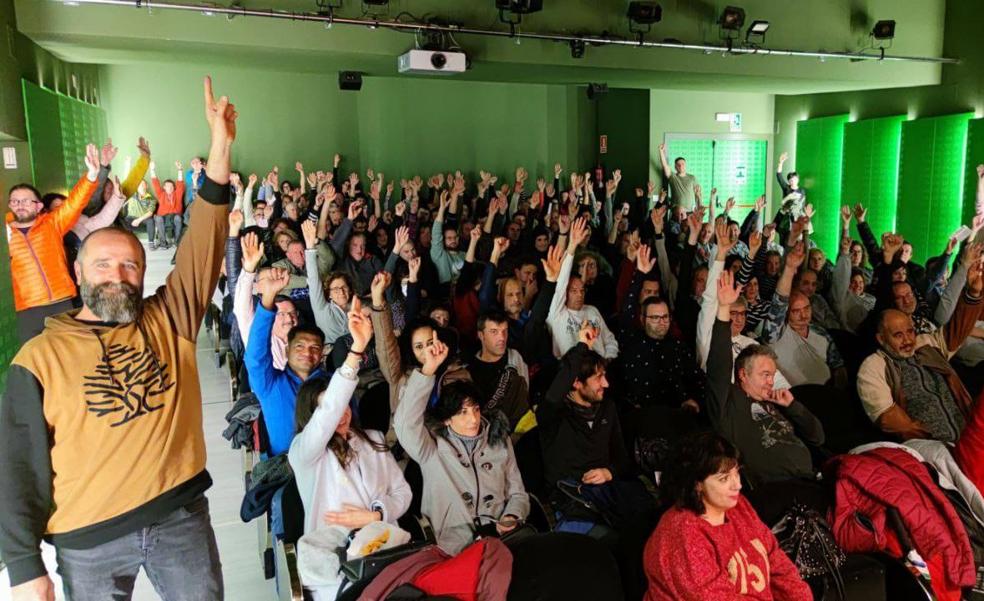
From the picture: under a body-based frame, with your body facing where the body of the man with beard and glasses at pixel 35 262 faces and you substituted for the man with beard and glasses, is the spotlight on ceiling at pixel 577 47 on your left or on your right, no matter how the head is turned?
on your left

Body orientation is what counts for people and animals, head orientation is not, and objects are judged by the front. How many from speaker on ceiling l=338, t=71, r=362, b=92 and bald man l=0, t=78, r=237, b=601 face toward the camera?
2

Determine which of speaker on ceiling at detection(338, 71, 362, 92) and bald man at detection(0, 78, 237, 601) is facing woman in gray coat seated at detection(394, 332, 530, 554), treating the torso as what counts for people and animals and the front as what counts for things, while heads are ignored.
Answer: the speaker on ceiling

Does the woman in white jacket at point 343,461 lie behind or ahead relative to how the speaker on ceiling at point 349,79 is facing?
ahead

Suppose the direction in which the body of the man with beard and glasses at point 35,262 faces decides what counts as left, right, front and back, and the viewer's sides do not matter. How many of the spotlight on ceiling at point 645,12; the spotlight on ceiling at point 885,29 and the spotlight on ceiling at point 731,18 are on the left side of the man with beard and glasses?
3

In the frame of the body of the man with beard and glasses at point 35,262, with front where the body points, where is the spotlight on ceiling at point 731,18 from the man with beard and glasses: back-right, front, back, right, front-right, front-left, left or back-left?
left

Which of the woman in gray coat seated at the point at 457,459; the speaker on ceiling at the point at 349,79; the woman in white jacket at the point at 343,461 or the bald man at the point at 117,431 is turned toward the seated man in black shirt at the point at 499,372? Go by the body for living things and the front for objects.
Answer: the speaker on ceiling

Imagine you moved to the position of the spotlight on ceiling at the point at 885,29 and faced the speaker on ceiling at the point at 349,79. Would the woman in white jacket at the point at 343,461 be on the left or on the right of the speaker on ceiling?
left

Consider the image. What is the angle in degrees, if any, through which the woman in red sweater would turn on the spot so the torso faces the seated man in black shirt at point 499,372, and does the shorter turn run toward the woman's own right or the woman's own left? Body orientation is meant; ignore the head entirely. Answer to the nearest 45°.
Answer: approximately 180°

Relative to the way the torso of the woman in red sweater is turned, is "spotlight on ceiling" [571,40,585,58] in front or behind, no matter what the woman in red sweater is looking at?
behind

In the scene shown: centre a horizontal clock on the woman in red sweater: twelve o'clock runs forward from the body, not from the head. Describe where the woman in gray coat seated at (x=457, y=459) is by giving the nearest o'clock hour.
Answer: The woman in gray coat seated is roughly at 5 o'clock from the woman in red sweater.

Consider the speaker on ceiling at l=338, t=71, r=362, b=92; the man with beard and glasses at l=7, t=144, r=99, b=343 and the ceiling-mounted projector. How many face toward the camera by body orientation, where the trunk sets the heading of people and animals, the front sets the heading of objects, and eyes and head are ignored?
3

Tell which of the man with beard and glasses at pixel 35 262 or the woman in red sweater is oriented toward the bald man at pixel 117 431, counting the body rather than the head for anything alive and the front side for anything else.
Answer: the man with beard and glasses

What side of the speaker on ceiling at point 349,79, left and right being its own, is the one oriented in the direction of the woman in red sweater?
front

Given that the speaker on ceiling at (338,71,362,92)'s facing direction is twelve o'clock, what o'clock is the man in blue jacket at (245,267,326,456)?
The man in blue jacket is roughly at 12 o'clock from the speaker on ceiling.
